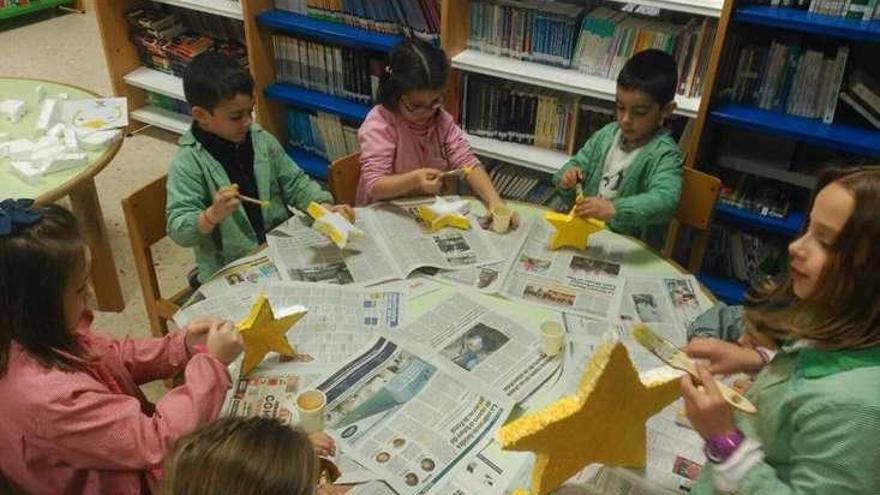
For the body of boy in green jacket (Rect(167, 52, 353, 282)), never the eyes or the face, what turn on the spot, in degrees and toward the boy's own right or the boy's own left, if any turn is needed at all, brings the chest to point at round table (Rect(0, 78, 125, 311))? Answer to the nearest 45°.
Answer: approximately 180°

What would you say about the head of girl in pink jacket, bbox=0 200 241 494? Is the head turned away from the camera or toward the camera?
away from the camera

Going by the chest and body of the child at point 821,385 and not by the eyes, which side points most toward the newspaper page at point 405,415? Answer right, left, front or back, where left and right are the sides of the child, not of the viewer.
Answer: front

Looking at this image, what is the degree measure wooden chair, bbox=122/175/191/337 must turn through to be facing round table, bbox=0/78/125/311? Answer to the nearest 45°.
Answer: approximately 135° to its left

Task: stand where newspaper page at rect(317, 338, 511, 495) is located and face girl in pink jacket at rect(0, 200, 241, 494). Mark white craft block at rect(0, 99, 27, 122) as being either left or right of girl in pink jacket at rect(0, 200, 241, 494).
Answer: right

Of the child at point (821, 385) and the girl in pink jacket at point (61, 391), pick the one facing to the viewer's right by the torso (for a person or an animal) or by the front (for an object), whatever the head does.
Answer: the girl in pink jacket

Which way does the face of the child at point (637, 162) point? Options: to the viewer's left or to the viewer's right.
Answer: to the viewer's left

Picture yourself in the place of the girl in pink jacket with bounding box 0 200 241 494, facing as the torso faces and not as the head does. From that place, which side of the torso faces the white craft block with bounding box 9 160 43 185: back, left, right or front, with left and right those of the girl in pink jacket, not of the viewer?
left

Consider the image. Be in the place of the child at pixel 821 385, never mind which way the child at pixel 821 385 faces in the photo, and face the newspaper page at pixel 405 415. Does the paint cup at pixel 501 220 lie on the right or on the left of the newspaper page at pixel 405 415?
right

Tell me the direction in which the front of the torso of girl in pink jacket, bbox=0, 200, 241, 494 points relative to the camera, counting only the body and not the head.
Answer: to the viewer's right

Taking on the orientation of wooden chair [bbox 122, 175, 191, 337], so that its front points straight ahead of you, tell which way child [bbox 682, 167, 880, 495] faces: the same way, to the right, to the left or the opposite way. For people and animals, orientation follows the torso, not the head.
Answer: the opposite way

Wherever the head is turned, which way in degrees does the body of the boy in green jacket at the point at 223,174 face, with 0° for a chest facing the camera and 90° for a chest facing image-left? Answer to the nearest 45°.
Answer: approximately 315°

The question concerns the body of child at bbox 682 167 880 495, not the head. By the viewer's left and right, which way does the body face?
facing to the left of the viewer

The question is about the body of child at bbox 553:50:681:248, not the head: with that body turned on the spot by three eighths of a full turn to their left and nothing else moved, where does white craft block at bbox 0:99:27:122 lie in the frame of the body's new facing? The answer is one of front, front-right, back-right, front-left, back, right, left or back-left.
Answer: back

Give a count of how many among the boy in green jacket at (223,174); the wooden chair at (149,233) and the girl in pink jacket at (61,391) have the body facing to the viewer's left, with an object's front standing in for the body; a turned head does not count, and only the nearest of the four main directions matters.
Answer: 0

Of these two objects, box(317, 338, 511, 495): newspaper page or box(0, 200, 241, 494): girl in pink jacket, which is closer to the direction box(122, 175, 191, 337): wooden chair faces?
the newspaper page

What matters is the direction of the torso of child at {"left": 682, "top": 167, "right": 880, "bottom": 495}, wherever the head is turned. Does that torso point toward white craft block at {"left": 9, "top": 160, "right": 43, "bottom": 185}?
yes

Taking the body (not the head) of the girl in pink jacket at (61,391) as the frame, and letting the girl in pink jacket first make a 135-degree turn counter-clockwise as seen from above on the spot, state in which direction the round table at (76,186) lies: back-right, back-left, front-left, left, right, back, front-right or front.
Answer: front-right

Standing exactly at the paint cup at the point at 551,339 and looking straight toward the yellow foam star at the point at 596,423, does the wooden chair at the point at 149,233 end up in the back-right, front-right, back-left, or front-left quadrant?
back-right
